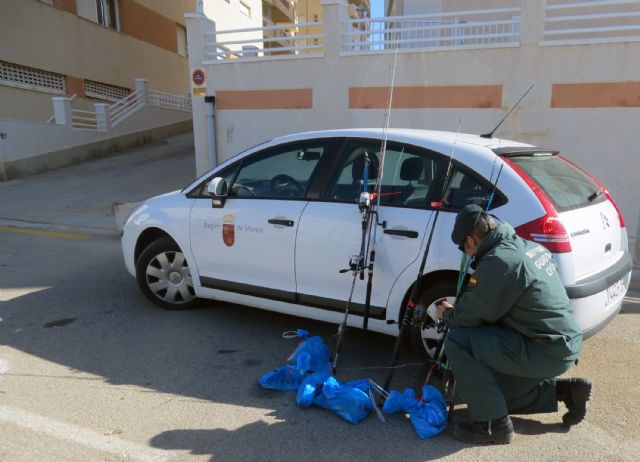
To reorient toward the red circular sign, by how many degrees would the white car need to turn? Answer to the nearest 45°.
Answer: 0° — it already faces it

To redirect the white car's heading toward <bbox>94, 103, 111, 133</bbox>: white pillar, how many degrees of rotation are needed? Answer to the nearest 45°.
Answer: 0° — it already faces it

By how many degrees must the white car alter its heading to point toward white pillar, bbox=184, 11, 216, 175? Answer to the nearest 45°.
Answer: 0° — it already faces it

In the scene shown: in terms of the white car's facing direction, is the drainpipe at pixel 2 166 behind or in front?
in front

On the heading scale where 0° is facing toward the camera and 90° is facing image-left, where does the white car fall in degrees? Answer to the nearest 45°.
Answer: approximately 135°

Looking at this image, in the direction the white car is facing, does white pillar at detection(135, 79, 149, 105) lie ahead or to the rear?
ahead
